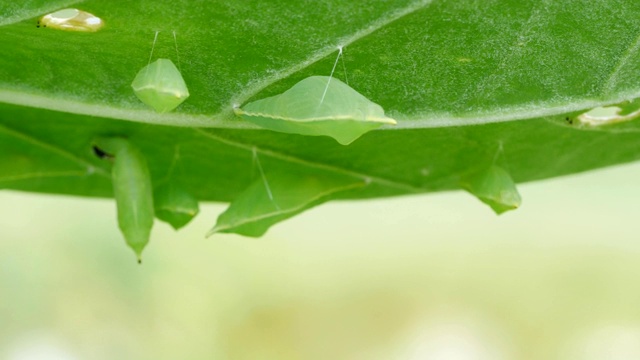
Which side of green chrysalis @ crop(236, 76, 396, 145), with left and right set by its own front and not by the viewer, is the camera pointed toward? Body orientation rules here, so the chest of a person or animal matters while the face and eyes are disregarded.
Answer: right

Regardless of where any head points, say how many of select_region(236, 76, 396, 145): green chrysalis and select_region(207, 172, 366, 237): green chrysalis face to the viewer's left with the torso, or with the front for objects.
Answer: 1

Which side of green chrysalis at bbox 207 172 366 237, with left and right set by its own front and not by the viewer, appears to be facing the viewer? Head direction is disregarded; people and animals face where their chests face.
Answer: left

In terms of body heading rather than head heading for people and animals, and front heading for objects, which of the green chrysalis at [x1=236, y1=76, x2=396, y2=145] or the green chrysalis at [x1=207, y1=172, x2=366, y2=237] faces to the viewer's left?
the green chrysalis at [x1=207, y1=172, x2=366, y2=237]

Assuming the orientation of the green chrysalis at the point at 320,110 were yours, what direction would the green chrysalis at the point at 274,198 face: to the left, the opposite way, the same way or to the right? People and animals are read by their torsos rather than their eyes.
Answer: the opposite way

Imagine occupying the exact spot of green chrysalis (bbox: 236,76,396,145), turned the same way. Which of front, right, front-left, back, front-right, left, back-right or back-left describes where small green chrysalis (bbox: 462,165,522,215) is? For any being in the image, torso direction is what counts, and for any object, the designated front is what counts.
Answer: front-left
